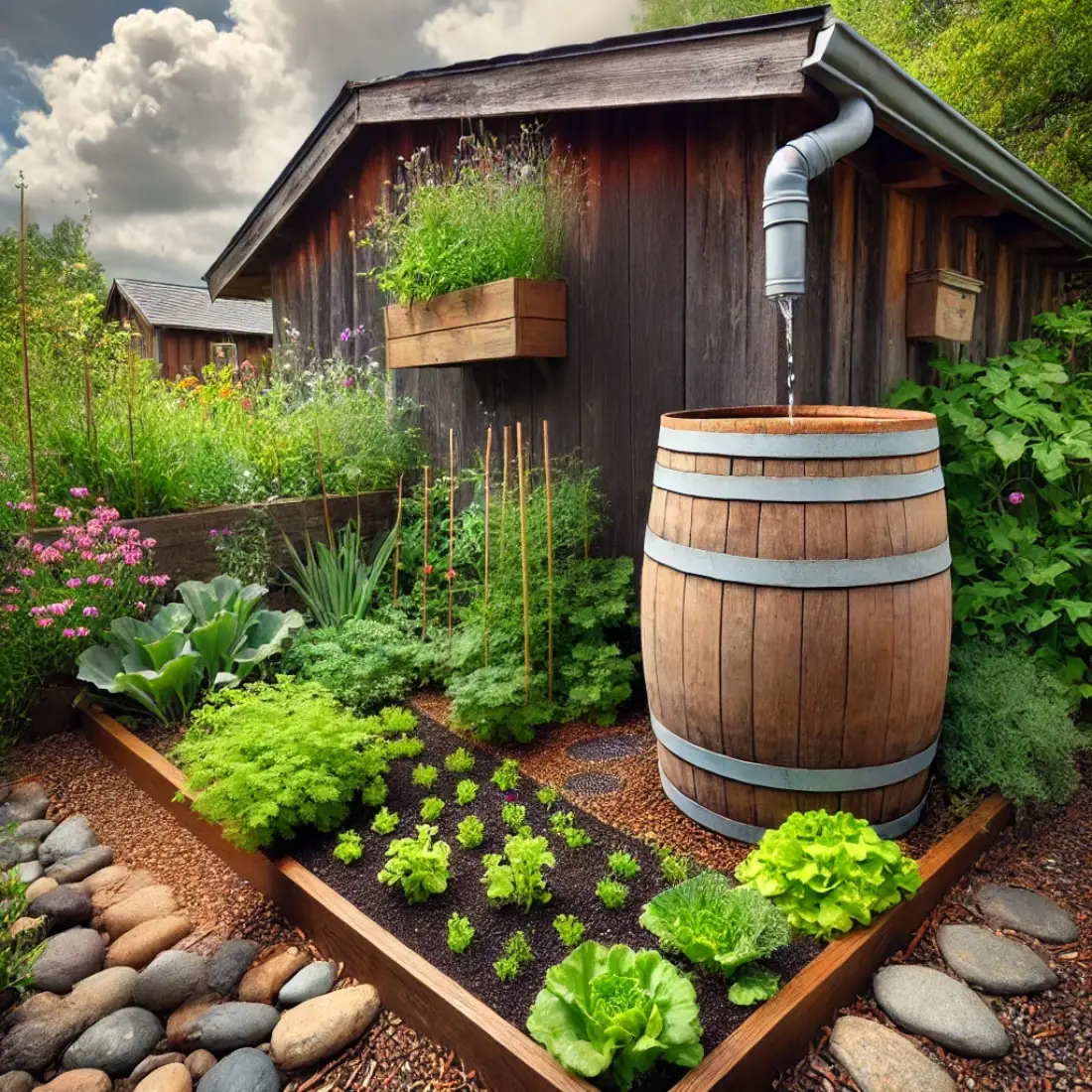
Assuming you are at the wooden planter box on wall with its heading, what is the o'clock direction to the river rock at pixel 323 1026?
The river rock is roughly at 11 o'clock from the wooden planter box on wall.

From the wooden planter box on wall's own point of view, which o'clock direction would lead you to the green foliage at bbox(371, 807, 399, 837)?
The green foliage is roughly at 11 o'clock from the wooden planter box on wall.

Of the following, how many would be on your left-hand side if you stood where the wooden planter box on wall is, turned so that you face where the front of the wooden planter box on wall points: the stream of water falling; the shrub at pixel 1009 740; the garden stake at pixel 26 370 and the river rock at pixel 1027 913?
3

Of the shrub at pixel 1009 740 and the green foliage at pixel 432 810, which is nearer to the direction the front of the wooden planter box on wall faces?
the green foliage

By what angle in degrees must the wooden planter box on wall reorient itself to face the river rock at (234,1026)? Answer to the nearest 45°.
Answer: approximately 45° to its left

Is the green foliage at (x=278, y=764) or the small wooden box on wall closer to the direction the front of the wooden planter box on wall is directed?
the green foliage

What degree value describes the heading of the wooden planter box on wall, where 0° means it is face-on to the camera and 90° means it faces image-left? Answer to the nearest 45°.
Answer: approximately 45°

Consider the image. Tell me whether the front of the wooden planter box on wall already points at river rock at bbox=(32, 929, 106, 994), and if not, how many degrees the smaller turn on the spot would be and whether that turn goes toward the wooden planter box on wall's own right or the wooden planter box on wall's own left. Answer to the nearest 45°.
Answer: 0° — it already faces it

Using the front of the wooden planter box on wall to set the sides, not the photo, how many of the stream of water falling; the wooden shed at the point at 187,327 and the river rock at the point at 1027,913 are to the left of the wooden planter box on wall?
2

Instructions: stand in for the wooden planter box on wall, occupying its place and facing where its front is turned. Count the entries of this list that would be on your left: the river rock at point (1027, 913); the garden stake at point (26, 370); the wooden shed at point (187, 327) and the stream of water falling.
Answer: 2

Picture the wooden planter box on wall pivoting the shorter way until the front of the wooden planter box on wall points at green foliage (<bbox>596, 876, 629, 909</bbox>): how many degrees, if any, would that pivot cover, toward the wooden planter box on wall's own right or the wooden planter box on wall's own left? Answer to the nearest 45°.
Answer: approximately 45° to the wooden planter box on wall's own left

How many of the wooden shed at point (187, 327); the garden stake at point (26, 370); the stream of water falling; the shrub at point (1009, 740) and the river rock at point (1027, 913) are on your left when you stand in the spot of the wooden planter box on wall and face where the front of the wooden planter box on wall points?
3
